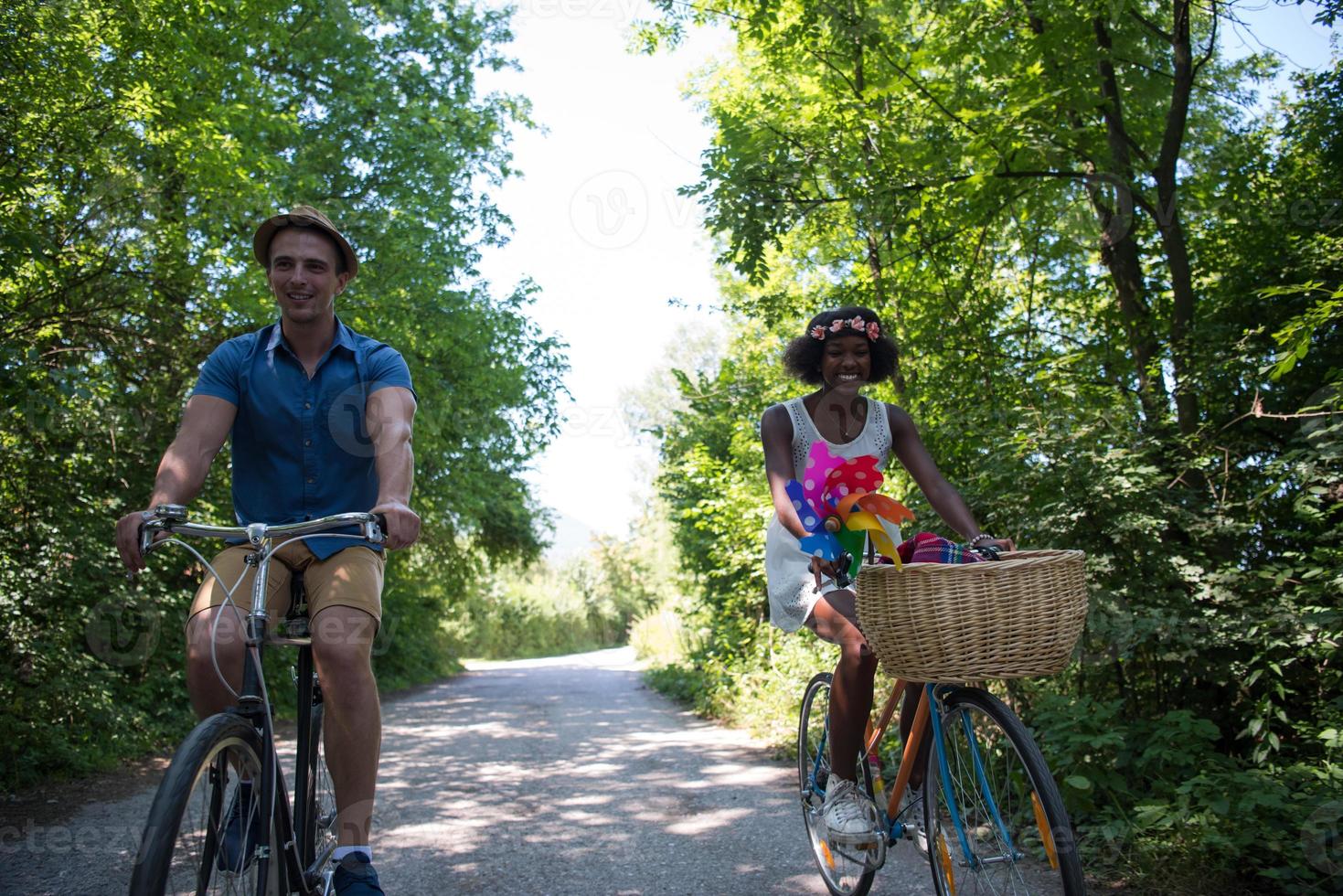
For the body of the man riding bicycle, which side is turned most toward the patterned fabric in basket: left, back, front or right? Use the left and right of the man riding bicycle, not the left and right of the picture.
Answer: left

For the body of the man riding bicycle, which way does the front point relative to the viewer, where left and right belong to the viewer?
facing the viewer

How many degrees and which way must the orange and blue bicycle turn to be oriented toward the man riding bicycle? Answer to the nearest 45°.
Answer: approximately 135° to its right

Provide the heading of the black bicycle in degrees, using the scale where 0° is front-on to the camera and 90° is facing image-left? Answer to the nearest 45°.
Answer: approximately 45°

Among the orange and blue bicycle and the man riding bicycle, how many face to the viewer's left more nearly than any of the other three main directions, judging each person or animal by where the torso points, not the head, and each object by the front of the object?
0

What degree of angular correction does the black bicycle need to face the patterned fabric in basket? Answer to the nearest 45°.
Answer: approximately 135° to its left
